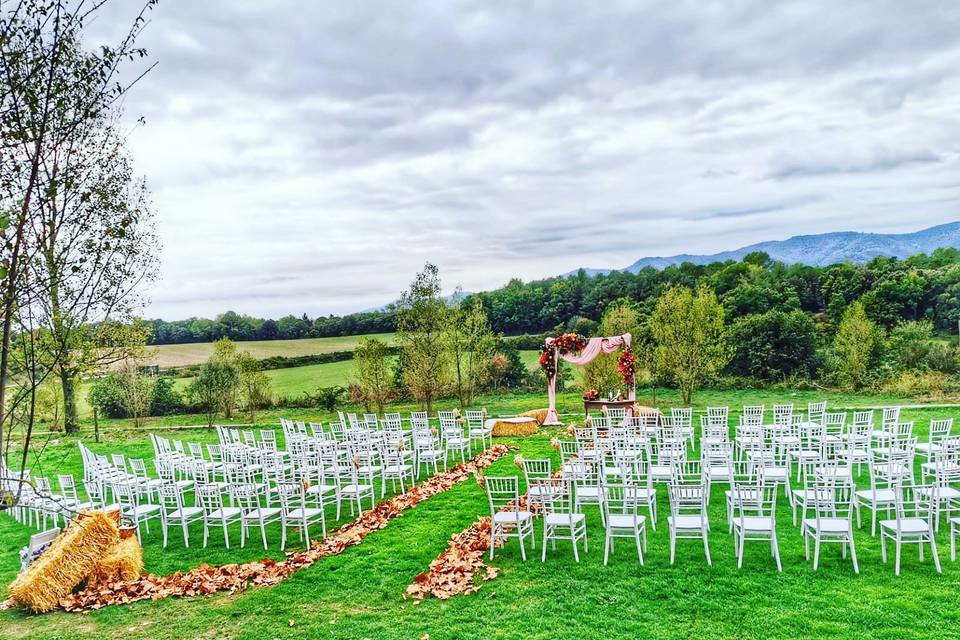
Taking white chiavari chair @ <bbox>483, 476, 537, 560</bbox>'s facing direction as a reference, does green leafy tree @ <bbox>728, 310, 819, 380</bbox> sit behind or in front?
in front

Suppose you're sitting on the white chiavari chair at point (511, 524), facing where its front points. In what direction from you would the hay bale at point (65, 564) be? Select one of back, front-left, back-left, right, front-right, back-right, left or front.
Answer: back-left

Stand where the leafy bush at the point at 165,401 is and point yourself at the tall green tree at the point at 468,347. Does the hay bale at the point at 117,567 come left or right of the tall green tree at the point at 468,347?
right

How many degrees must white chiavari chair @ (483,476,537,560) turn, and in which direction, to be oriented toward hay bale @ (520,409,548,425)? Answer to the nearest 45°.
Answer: approximately 45° to its left

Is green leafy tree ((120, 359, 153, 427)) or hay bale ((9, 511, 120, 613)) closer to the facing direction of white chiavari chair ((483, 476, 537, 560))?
the green leafy tree

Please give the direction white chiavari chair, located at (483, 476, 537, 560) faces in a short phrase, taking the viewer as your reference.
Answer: facing away from the viewer and to the right of the viewer

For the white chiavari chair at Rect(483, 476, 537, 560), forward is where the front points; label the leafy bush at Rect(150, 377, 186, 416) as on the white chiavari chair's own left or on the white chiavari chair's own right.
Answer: on the white chiavari chair's own left

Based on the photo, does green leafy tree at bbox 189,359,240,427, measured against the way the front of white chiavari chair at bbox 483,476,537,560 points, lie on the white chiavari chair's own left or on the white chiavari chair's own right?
on the white chiavari chair's own left
